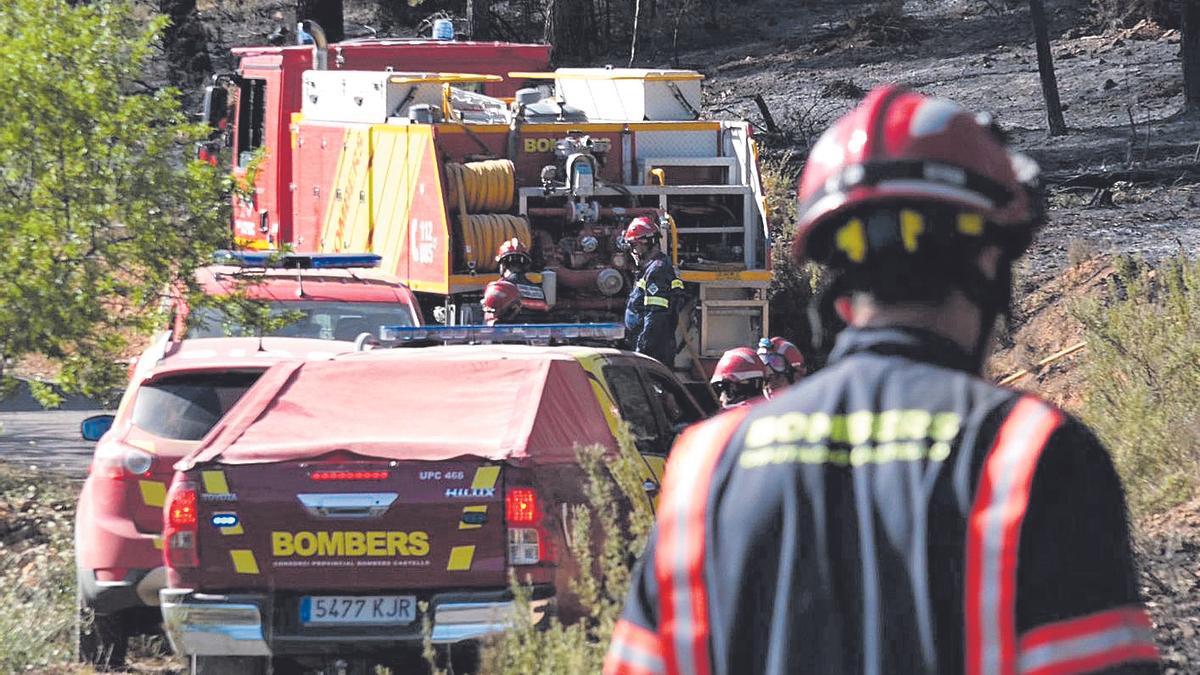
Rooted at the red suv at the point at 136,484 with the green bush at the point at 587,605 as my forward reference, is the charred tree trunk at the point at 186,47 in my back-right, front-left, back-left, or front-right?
back-left

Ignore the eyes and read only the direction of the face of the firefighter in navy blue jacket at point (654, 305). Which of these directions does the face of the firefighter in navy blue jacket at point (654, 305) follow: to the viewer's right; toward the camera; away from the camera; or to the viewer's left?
to the viewer's left

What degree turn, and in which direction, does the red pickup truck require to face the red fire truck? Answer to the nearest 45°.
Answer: approximately 45° to its left

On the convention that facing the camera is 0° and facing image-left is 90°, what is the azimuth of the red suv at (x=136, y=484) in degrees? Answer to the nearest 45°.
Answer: approximately 180°

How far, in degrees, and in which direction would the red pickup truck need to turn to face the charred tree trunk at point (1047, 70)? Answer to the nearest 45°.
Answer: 0° — it already faces it

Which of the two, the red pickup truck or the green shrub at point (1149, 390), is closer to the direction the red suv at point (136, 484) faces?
the green shrub

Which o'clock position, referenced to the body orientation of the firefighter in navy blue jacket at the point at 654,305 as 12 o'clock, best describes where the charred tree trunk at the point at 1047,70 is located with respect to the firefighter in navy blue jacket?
The charred tree trunk is roughly at 4 o'clock from the firefighter in navy blue jacket.

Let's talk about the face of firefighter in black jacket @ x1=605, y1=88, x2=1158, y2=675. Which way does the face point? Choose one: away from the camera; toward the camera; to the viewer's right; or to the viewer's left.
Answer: away from the camera

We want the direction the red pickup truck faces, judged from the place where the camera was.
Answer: facing away from the viewer and to the right of the viewer

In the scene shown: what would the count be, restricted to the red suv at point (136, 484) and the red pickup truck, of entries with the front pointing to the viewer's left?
0

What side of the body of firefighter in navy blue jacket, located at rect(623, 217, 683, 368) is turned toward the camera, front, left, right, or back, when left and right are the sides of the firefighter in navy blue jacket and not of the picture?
left

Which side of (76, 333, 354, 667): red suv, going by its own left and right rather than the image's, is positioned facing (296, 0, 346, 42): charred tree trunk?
front

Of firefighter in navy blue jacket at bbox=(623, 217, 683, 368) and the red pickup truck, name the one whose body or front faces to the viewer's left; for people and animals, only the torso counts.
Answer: the firefighter in navy blue jacket

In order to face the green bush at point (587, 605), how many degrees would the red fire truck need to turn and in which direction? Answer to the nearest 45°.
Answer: approximately 135° to its left

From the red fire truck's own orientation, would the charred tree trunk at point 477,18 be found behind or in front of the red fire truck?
in front
